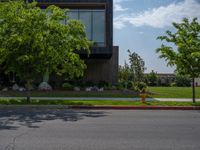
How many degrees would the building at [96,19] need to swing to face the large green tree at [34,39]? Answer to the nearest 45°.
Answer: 0° — it already faces it

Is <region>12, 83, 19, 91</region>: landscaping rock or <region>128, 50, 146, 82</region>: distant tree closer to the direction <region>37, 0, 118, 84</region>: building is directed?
the landscaping rock

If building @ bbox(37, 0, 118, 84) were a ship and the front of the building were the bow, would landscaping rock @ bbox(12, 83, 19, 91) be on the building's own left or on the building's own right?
on the building's own right

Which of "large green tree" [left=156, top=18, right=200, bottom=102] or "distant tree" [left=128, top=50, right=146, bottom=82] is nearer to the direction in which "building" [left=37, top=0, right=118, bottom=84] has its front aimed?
the large green tree

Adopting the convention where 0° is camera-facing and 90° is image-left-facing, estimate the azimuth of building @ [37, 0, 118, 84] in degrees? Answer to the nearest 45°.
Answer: approximately 0°

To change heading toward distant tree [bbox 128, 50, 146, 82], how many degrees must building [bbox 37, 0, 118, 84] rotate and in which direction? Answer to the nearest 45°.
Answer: approximately 135° to its left
